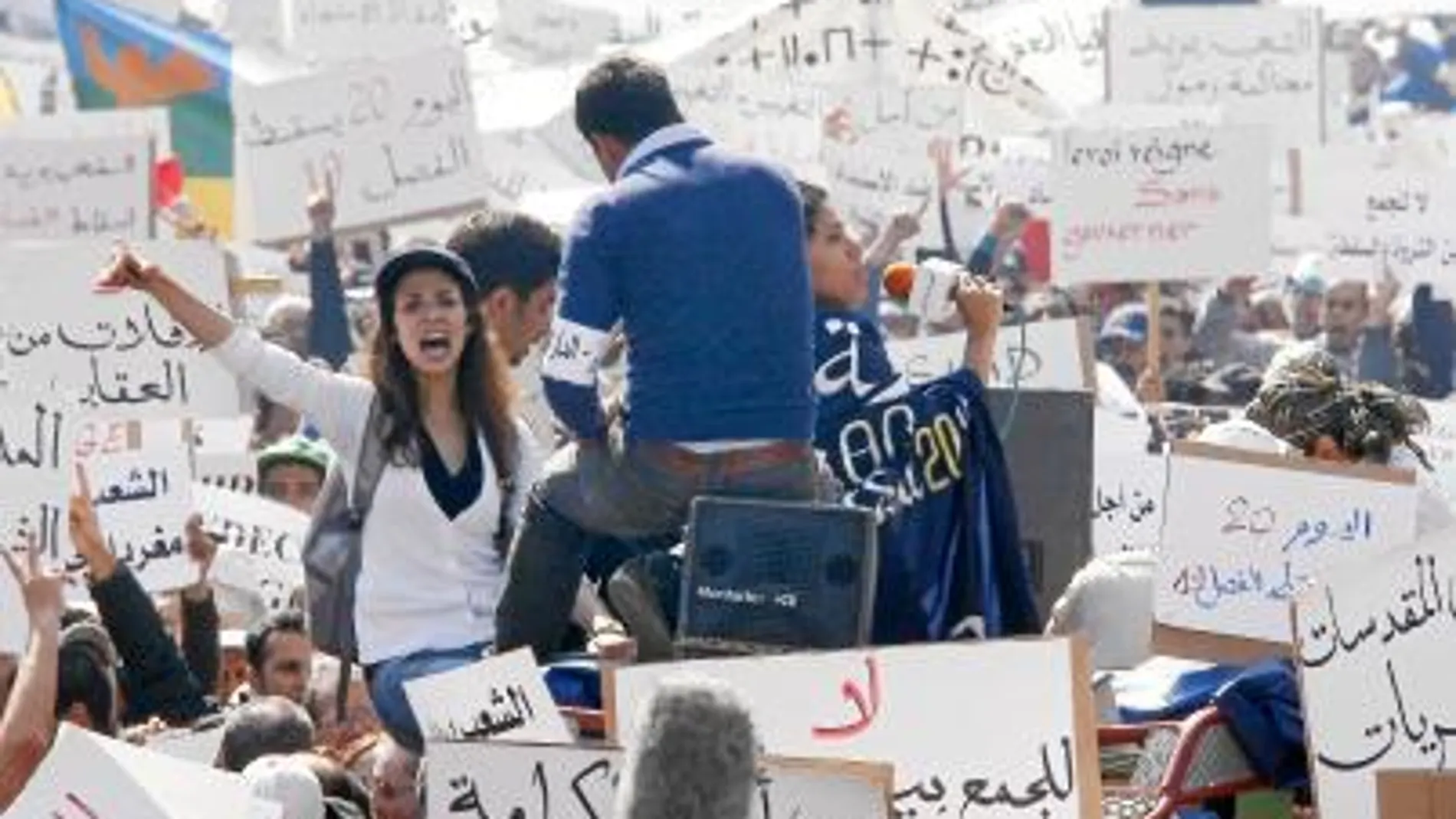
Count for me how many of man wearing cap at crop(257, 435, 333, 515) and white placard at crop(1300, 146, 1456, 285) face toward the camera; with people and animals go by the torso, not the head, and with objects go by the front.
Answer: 2

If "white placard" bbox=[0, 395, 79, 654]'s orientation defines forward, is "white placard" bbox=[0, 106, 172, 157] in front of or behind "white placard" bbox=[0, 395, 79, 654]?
behind

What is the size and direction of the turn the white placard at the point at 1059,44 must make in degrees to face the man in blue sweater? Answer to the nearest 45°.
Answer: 0° — it already faces them

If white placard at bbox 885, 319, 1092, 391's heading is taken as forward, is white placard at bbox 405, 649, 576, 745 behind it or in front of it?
in front

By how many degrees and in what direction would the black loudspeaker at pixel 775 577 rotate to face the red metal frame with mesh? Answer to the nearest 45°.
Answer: approximately 90° to its left

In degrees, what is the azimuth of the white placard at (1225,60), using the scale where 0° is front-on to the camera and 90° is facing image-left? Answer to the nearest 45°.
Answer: approximately 0°
